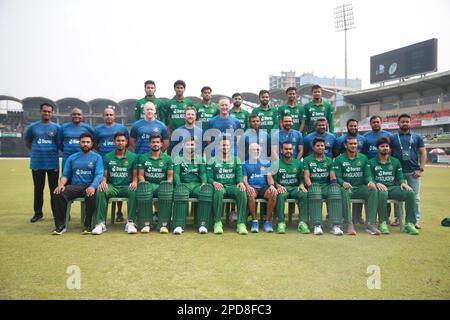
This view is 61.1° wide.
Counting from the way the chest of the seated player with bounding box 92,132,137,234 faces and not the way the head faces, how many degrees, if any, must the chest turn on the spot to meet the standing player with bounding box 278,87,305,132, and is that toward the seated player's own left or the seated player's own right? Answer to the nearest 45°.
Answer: approximately 90° to the seated player's own left

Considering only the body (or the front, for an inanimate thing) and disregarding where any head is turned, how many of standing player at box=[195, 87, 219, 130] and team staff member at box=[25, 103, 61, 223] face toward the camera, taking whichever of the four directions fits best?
2

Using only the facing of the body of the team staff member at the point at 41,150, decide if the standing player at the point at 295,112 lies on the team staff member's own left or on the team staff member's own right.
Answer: on the team staff member's own left

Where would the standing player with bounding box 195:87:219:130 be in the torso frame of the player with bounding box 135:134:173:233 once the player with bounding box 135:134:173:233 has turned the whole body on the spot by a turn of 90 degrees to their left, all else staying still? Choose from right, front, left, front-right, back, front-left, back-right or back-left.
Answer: front-left

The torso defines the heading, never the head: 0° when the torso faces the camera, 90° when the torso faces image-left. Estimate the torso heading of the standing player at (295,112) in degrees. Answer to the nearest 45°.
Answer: approximately 0°

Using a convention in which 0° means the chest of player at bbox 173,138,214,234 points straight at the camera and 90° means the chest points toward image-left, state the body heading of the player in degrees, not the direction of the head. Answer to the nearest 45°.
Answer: approximately 0°

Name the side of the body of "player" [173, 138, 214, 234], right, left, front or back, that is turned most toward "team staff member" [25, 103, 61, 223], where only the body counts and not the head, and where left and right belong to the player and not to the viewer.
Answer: right

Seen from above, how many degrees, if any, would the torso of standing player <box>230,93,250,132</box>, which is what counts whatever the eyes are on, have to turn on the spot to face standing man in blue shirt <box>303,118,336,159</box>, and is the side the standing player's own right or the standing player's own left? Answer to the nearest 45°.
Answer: approximately 45° to the standing player's own left

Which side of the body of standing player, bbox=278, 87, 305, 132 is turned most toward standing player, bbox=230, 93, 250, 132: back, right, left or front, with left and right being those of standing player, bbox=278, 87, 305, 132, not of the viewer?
right

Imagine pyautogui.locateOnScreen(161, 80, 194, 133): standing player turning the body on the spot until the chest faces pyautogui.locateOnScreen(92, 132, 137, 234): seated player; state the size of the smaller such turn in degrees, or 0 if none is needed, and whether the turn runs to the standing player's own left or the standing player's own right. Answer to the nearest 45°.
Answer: approximately 45° to the standing player's own right

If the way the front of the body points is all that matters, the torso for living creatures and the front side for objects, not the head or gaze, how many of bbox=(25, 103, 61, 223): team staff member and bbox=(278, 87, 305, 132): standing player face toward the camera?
2

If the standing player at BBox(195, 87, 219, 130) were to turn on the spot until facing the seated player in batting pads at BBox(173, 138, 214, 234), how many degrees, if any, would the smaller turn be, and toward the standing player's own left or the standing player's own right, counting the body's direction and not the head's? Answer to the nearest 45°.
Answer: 0° — they already face them

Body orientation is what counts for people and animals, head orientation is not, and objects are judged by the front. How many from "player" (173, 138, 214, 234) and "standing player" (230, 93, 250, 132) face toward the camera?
2

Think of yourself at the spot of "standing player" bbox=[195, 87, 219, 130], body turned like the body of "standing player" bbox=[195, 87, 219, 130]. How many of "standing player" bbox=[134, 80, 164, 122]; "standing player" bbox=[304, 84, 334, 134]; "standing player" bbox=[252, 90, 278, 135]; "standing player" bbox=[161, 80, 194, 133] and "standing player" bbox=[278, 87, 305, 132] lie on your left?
3
